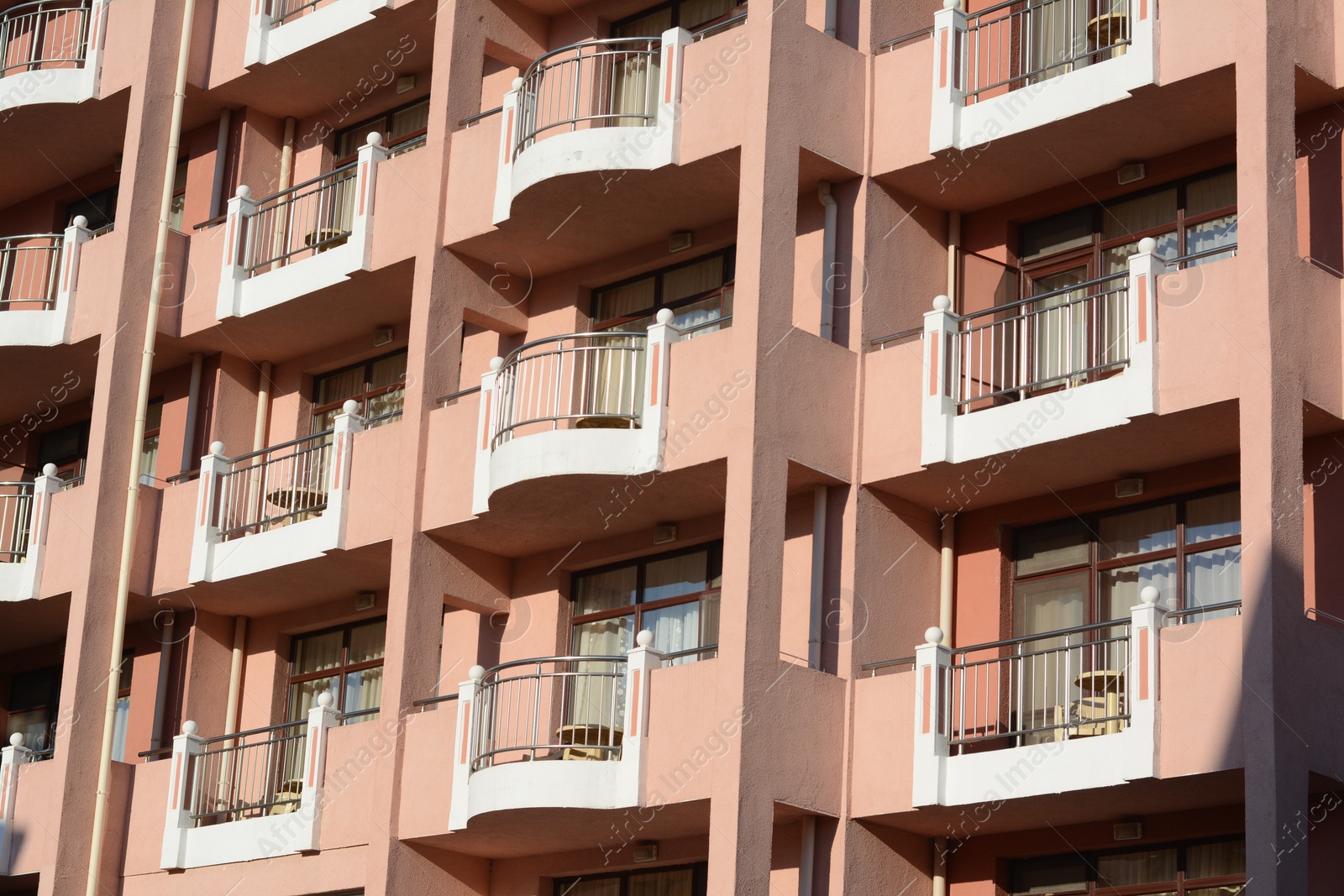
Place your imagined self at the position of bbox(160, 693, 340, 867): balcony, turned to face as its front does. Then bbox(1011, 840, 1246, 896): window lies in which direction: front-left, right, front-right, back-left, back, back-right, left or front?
left

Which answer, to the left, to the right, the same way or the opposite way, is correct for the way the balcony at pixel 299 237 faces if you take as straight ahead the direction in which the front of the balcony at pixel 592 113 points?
the same way

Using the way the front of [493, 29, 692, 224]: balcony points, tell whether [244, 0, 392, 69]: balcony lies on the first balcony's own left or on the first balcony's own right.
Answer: on the first balcony's own right

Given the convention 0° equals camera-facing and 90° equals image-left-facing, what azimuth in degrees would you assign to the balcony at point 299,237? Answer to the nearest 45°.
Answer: approximately 45°

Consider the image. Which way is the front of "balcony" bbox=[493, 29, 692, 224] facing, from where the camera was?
facing the viewer and to the left of the viewer

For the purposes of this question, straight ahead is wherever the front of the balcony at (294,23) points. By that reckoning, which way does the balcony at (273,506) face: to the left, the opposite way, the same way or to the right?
the same way

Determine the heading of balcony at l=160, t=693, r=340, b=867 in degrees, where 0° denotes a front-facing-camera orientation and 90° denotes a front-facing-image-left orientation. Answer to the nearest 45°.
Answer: approximately 45°

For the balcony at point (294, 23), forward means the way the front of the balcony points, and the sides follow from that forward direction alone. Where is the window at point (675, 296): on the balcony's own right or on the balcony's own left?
on the balcony's own left

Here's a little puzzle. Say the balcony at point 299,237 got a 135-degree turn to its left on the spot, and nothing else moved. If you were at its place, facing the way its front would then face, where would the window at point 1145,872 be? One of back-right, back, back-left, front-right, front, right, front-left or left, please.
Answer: front-right

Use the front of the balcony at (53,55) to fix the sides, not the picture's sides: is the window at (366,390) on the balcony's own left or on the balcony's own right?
on the balcony's own left

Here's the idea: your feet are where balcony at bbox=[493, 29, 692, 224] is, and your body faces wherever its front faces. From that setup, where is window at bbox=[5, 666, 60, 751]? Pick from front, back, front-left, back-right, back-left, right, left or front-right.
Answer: right

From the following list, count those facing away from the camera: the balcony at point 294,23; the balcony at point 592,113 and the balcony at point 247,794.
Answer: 0

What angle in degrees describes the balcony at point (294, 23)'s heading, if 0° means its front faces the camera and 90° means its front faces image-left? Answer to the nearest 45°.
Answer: approximately 45°

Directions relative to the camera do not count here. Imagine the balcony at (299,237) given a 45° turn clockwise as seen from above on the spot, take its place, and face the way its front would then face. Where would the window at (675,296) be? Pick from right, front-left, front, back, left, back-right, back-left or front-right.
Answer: back-left

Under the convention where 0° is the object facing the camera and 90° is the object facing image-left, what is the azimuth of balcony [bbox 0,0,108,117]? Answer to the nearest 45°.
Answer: approximately 45°

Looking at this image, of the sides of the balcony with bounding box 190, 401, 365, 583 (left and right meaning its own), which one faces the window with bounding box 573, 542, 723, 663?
left

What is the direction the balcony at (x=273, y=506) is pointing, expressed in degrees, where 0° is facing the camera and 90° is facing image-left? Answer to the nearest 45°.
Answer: approximately 45°
